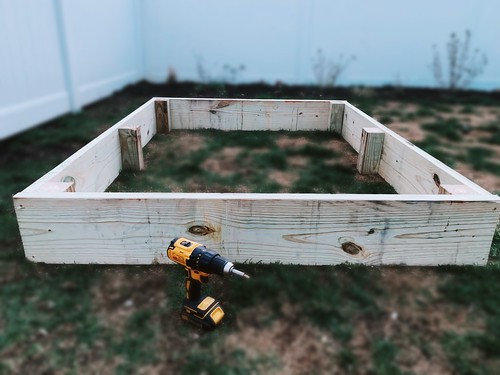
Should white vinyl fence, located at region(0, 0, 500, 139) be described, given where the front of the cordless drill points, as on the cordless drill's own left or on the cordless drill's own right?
on the cordless drill's own left

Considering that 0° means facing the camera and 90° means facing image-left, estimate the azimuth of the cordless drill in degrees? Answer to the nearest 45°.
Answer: approximately 315°

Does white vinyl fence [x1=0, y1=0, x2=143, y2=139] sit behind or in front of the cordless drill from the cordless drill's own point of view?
behind
